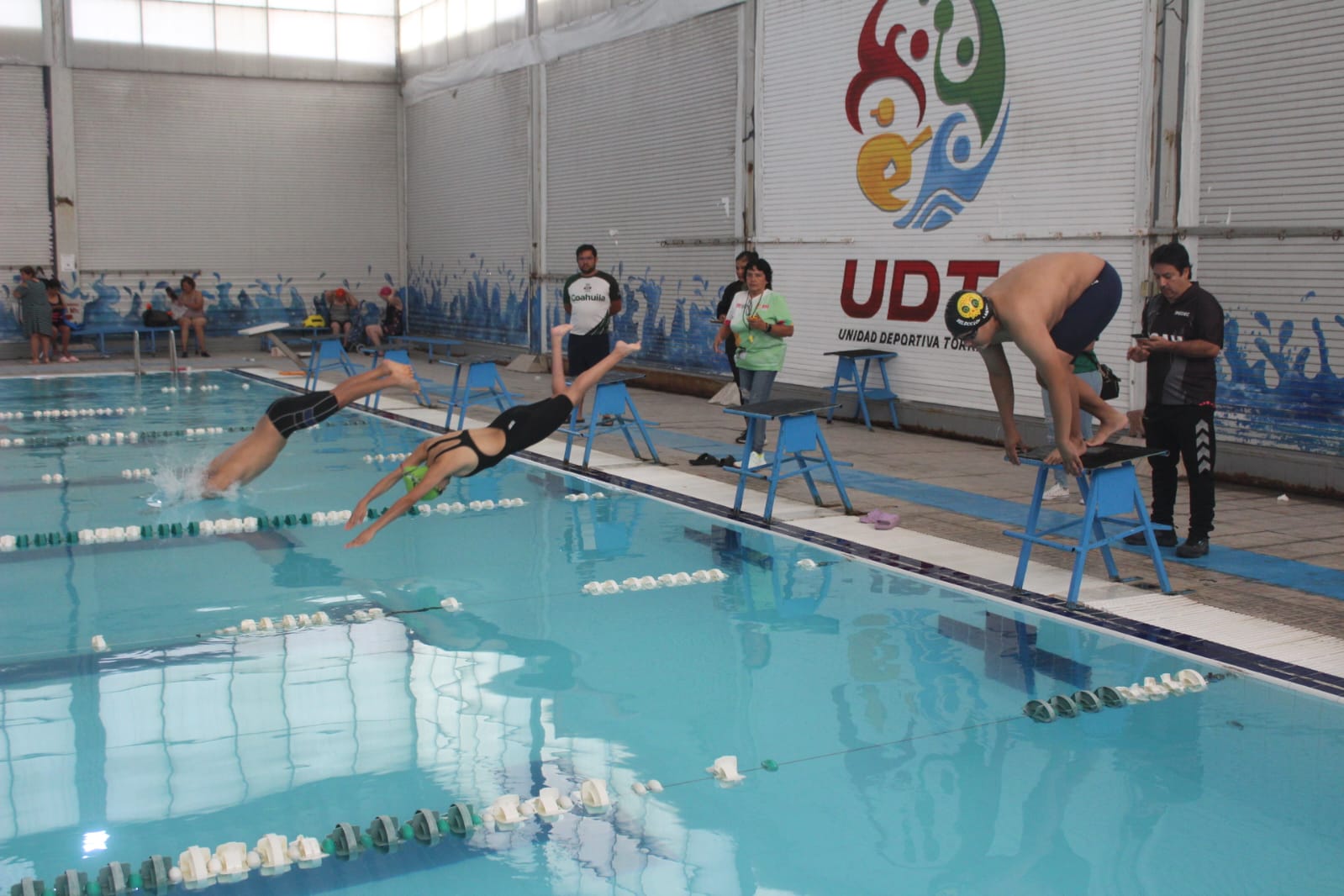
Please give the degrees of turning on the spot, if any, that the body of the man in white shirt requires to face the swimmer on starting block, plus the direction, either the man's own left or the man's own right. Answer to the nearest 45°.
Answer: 0° — they already face them

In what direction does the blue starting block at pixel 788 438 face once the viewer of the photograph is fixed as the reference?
facing the viewer and to the left of the viewer

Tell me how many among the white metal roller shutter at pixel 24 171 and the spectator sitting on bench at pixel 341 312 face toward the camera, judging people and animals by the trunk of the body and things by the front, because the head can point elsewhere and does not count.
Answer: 2

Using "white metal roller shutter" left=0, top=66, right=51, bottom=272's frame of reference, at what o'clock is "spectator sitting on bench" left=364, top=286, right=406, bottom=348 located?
The spectator sitting on bench is roughly at 9 o'clock from the white metal roller shutter.

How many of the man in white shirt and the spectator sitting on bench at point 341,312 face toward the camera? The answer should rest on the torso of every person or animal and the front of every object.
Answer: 2

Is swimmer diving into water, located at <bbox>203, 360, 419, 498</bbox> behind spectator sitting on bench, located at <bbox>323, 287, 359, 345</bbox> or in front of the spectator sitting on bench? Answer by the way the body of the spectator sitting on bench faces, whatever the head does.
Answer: in front

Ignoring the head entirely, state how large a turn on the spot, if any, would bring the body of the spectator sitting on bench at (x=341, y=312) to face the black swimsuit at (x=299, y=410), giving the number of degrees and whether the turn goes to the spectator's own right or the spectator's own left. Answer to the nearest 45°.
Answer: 0° — they already face it

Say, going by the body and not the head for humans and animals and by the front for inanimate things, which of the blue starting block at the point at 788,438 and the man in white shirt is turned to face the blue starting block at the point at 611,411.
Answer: the man in white shirt

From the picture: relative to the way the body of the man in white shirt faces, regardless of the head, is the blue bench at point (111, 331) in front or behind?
behind

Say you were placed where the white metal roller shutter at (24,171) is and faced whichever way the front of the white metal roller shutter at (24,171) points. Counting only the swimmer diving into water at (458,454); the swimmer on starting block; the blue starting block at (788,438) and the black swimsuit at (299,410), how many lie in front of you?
4

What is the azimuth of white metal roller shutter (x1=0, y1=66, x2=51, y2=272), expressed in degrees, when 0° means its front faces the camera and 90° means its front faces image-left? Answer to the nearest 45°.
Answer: approximately 0°

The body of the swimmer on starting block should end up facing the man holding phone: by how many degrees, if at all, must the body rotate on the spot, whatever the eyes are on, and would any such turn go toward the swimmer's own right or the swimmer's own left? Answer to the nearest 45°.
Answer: approximately 180°

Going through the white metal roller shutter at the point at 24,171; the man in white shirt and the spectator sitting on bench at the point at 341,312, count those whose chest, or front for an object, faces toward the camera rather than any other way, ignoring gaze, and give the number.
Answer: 3

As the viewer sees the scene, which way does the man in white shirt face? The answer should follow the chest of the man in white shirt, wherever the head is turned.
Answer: toward the camera

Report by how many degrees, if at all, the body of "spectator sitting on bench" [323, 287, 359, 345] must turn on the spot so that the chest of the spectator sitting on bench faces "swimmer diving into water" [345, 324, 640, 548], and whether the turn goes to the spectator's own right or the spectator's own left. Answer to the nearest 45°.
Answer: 0° — they already face them

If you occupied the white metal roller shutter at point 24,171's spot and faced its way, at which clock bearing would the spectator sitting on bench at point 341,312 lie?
The spectator sitting on bench is roughly at 9 o'clock from the white metal roller shutter.

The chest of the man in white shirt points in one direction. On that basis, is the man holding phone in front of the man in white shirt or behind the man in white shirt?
in front
